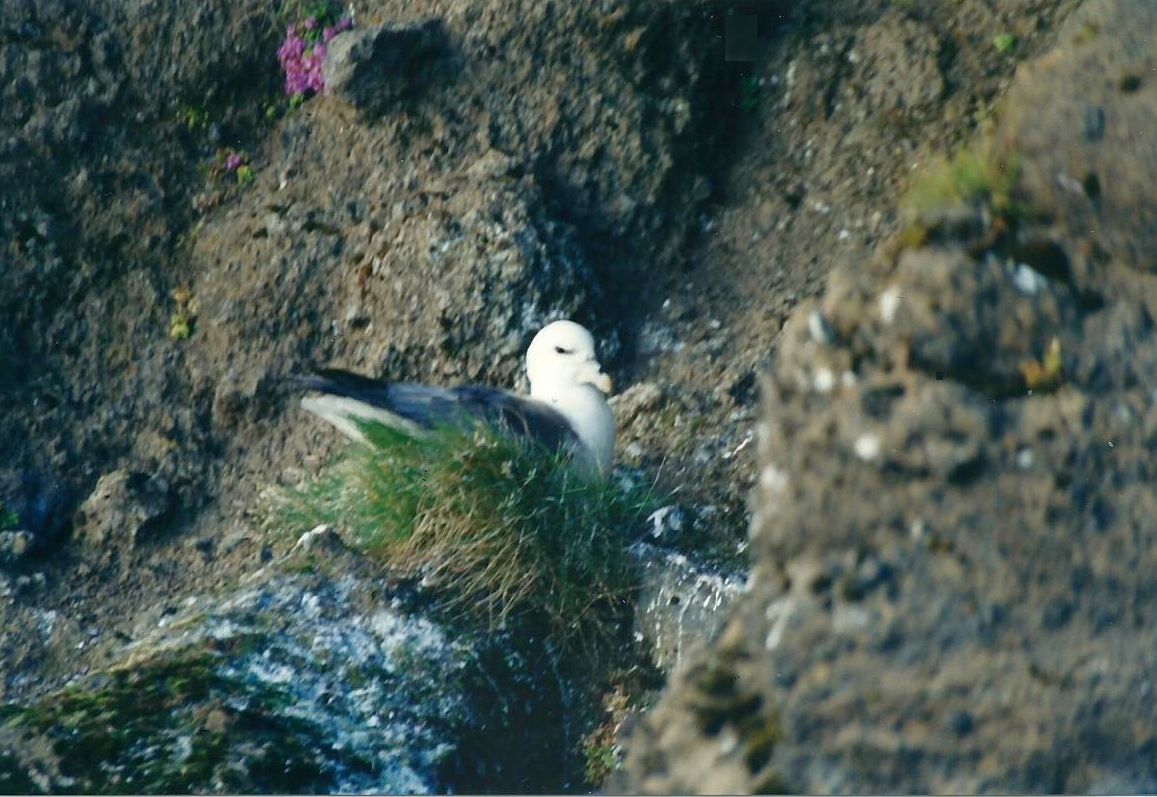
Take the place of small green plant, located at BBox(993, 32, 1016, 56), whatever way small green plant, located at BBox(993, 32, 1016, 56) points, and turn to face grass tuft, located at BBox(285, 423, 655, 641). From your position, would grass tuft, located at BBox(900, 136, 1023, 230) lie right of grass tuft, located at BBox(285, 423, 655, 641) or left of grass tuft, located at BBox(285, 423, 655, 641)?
left

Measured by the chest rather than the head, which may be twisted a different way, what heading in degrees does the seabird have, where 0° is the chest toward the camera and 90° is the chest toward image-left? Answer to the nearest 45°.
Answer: approximately 270°

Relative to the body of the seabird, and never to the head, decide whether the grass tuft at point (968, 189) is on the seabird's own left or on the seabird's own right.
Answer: on the seabird's own right

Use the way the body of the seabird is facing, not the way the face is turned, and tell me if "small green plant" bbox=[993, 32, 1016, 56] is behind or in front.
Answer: in front

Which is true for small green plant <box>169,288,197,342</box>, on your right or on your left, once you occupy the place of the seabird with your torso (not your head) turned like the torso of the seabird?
on your left
